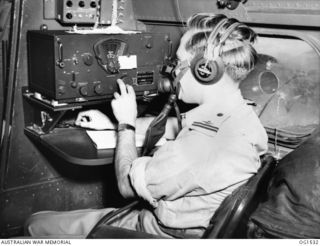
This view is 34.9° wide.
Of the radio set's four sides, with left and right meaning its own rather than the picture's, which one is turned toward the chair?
front

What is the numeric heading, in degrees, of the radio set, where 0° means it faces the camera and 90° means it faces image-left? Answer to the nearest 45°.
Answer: approximately 315°

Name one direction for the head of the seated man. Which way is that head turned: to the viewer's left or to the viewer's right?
to the viewer's left

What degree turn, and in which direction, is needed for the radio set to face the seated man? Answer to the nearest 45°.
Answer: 0° — it already faces them
